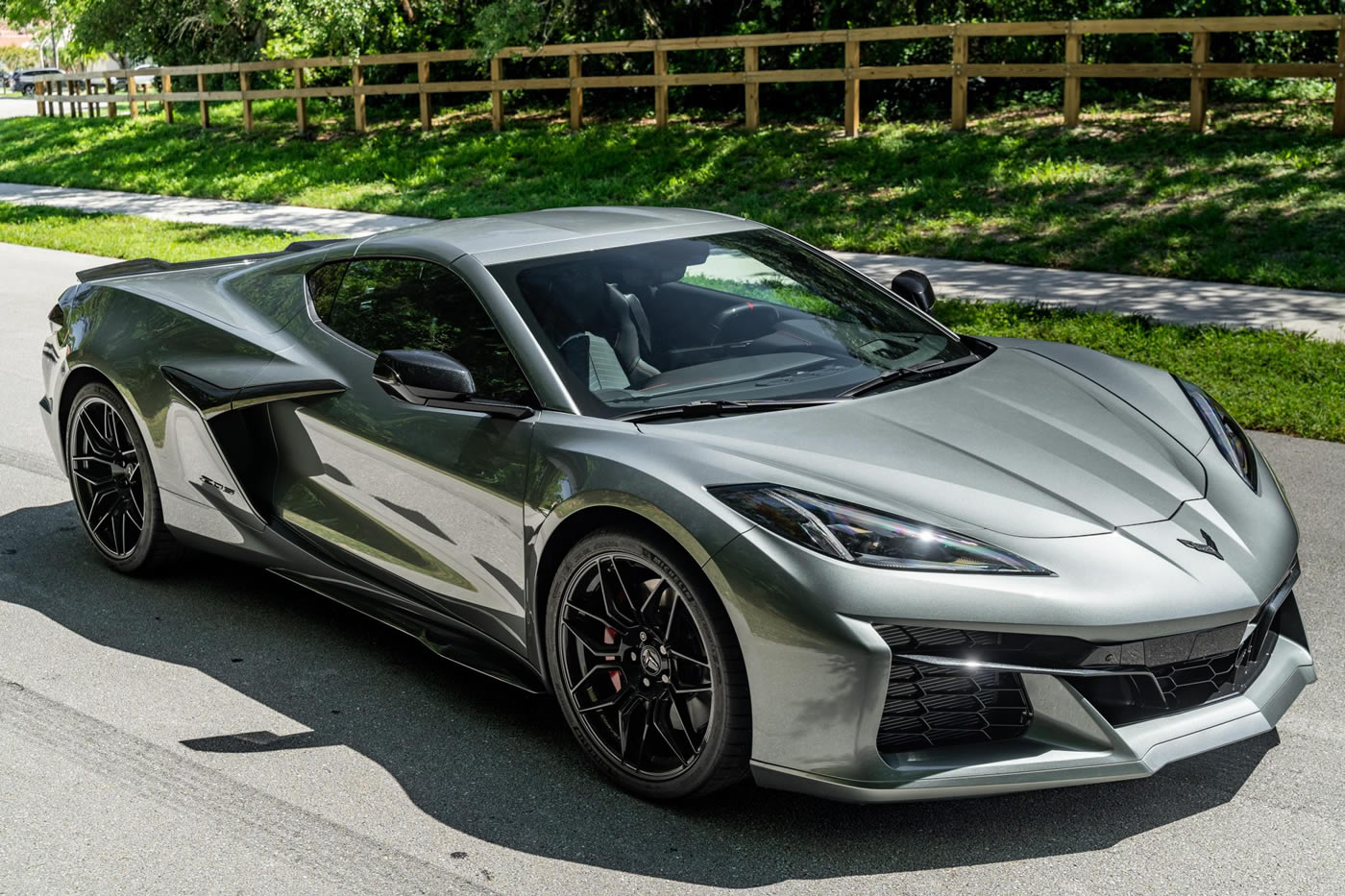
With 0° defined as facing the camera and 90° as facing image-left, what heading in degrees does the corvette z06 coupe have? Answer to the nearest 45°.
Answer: approximately 315°

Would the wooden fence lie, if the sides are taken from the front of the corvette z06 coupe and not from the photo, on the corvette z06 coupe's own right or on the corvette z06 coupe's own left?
on the corvette z06 coupe's own left
